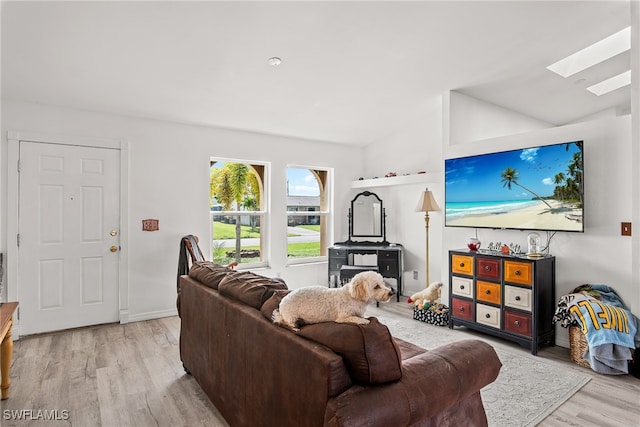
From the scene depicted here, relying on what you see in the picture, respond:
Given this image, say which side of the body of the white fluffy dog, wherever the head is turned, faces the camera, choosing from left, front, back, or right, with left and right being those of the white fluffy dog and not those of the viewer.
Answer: right

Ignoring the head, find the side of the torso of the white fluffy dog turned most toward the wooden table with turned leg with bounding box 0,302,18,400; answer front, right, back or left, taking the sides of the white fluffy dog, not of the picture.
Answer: back

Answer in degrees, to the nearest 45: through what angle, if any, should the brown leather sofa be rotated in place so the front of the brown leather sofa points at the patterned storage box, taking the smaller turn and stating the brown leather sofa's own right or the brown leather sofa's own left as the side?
0° — it already faces it

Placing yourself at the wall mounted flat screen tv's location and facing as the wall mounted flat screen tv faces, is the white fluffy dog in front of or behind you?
in front

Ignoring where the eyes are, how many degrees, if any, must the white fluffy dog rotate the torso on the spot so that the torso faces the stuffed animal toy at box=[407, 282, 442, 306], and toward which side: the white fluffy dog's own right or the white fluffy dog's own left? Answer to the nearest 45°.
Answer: approximately 45° to the white fluffy dog's own left

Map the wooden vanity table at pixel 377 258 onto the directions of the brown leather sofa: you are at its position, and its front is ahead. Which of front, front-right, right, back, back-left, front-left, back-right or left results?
front-left

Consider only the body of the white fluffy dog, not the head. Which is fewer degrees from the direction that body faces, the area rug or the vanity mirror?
the area rug

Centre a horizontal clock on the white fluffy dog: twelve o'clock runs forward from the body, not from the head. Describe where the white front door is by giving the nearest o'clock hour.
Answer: The white front door is roughly at 7 o'clock from the white fluffy dog.
